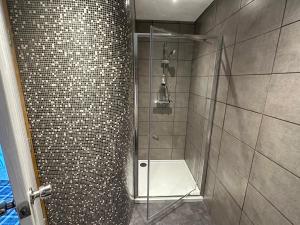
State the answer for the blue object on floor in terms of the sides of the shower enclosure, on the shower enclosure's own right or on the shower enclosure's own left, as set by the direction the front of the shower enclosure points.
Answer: on the shower enclosure's own right

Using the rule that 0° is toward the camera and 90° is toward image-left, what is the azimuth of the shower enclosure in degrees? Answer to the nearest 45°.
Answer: approximately 0°
